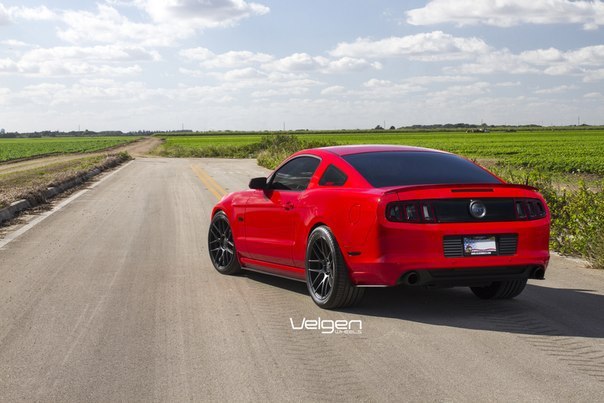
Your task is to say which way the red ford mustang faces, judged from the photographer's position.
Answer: facing away from the viewer and to the left of the viewer
